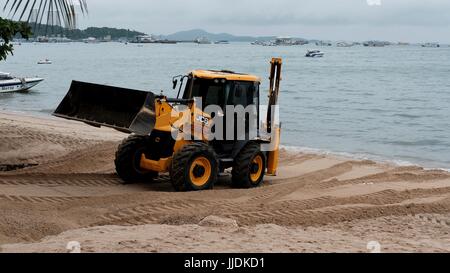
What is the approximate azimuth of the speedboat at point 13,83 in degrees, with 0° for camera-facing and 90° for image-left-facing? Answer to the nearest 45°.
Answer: approximately 270°

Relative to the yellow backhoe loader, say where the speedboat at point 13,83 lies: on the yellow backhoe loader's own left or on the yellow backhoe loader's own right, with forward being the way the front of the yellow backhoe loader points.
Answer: on the yellow backhoe loader's own right

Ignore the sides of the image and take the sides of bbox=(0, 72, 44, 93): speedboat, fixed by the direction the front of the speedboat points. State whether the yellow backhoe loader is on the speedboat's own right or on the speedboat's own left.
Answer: on the speedboat's own right

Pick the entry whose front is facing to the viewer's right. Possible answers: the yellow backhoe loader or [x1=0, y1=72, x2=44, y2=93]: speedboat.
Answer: the speedboat

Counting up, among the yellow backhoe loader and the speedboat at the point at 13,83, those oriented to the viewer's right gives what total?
1

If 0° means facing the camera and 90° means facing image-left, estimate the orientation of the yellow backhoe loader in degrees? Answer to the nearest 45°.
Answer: approximately 45°
